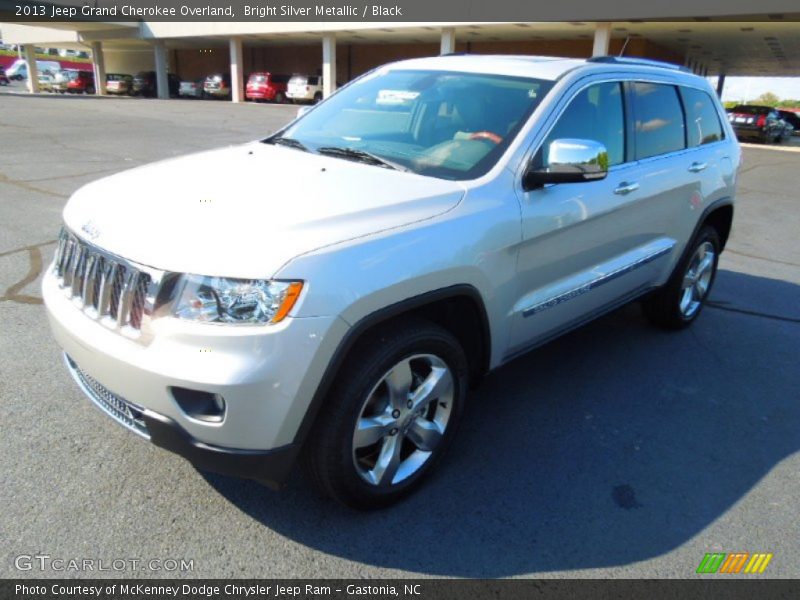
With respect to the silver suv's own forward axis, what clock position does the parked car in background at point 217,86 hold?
The parked car in background is roughly at 4 o'clock from the silver suv.

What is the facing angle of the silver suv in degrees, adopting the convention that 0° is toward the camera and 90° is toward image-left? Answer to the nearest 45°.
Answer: approximately 45°

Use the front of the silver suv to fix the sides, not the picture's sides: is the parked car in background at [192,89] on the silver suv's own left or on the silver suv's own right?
on the silver suv's own right

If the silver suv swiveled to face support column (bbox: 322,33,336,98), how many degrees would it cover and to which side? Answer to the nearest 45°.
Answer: approximately 135° to its right

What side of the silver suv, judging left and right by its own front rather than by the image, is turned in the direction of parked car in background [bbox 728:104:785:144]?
back

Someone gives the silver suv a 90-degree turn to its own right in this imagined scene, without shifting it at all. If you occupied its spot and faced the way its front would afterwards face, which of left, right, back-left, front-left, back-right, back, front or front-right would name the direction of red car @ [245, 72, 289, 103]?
front-right

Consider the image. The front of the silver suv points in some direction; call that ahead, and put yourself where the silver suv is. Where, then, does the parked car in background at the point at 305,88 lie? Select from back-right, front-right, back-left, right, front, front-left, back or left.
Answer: back-right

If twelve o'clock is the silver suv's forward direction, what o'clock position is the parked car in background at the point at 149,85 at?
The parked car in background is roughly at 4 o'clock from the silver suv.

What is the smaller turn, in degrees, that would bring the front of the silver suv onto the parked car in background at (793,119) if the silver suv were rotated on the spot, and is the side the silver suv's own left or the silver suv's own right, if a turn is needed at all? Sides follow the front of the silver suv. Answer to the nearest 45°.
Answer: approximately 180°
